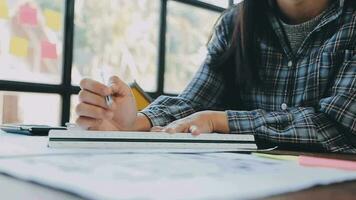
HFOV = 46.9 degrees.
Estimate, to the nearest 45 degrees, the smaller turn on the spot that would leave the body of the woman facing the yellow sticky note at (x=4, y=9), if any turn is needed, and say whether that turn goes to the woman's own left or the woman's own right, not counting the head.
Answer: approximately 90° to the woman's own right

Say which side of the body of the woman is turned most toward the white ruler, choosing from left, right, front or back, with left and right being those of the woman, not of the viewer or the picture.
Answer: front

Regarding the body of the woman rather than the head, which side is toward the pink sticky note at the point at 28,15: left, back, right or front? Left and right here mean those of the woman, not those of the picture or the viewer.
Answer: right

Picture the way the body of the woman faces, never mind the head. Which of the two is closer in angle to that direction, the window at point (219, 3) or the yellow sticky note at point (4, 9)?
the yellow sticky note

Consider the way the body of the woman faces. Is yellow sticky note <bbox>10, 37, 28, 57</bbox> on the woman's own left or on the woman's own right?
on the woman's own right

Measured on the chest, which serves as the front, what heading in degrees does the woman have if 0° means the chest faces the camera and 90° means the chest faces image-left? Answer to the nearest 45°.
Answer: approximately 45°

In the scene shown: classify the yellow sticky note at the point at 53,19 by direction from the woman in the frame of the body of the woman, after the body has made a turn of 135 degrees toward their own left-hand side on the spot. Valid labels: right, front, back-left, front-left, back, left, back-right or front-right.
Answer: back-left

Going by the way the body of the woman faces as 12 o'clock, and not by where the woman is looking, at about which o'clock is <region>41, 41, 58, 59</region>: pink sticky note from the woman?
The pink sticky note is roughly at 3 o'clock from the woman.

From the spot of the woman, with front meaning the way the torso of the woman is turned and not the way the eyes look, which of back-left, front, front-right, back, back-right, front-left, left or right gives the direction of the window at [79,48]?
right

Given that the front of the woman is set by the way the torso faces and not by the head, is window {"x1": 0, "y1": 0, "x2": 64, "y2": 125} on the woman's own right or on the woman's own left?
on the woman's own right
